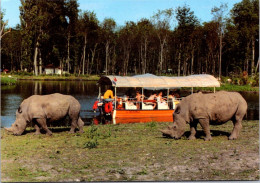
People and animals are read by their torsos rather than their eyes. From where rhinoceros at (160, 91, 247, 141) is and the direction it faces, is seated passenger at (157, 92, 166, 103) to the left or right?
on its right

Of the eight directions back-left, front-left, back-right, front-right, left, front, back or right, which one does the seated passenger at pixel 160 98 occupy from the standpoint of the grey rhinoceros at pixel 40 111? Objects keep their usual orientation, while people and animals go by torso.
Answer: back-right

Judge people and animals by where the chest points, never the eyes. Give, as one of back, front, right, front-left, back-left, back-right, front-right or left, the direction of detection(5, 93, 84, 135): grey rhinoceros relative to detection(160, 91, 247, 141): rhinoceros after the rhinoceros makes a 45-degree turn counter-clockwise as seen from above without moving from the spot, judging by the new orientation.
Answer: front-right

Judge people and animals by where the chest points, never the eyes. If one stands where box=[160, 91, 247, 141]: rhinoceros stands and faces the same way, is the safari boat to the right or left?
on its right

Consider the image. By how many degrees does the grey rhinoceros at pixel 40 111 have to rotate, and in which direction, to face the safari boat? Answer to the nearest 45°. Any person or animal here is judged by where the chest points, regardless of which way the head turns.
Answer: approximately 135° to its right

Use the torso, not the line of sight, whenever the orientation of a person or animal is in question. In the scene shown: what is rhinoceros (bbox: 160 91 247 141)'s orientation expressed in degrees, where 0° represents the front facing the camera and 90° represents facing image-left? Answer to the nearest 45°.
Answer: approximately 90°

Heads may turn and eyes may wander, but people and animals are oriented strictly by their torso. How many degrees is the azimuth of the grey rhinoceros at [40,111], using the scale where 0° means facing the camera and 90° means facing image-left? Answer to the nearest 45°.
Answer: approximately 90°
